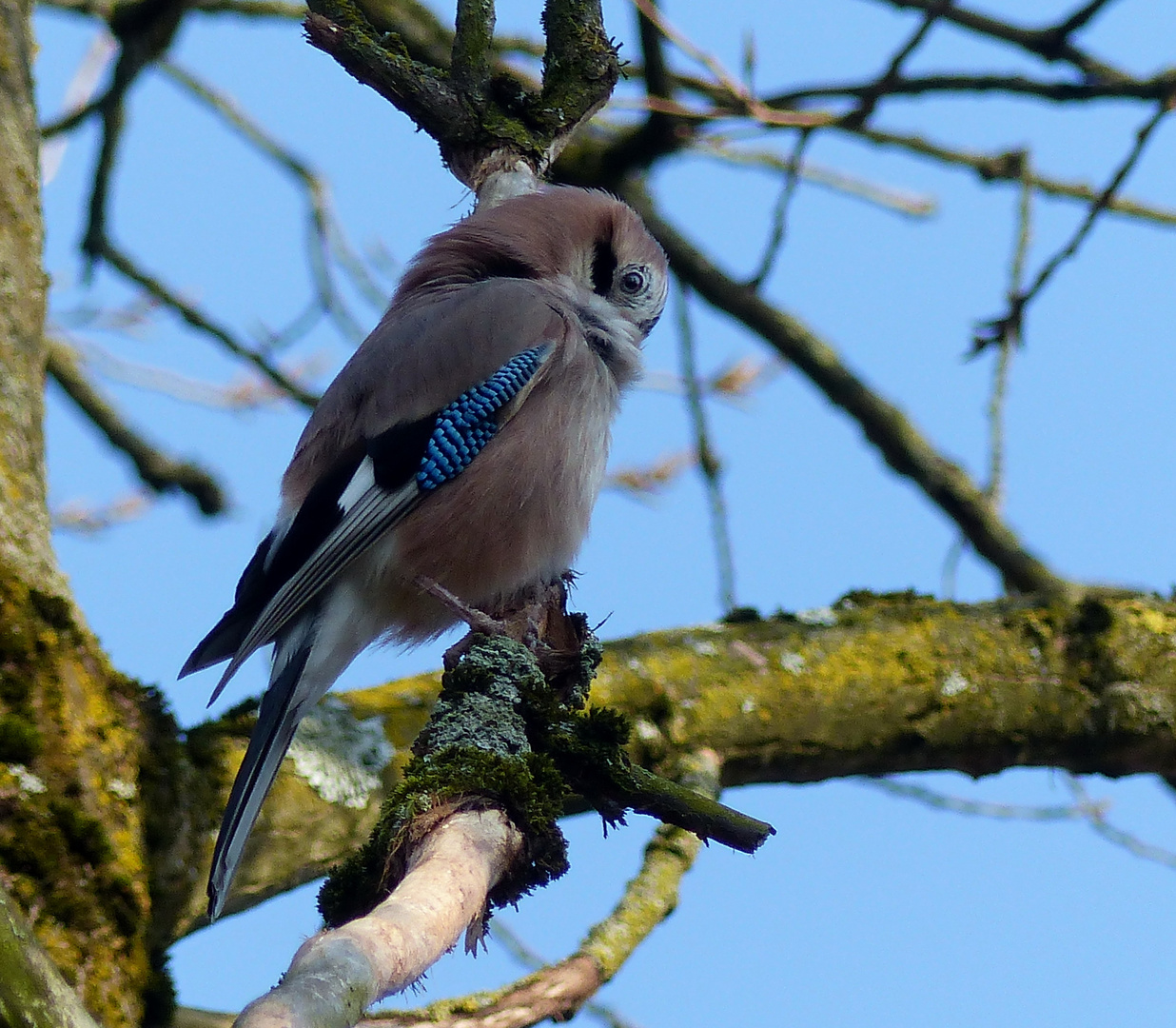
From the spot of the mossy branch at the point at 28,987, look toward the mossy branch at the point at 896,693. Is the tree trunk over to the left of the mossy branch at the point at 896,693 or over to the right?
left

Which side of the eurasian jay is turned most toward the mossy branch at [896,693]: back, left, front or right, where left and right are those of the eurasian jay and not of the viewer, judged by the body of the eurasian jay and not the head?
front

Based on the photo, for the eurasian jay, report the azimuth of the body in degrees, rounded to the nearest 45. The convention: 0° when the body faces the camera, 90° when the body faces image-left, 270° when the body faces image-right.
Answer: approximately 270°

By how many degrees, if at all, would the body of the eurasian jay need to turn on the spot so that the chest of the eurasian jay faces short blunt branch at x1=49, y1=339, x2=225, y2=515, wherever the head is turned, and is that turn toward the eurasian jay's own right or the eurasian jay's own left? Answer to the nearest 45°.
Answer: approximately 135° to the eurasian jay's own left

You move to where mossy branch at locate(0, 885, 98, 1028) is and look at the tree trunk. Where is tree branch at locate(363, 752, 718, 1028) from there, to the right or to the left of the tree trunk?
right
